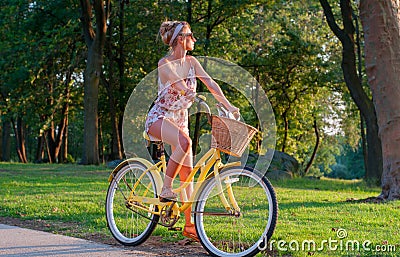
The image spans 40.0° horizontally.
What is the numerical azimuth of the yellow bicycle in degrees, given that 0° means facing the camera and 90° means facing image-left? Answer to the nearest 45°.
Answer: approximately 315°

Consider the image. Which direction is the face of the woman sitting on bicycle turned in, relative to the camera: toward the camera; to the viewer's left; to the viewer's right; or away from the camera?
to the viewer's right

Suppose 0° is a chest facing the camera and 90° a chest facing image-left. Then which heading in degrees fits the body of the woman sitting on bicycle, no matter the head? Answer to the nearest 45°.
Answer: approximately 315°
